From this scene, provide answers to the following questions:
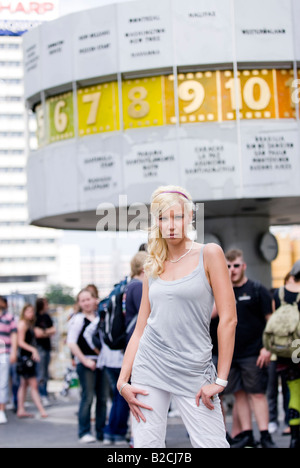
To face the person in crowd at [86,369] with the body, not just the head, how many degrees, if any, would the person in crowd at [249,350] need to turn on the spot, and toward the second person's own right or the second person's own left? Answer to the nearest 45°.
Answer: approximately 90° to the second person's own right

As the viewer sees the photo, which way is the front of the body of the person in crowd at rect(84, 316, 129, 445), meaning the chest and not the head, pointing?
away from the camera

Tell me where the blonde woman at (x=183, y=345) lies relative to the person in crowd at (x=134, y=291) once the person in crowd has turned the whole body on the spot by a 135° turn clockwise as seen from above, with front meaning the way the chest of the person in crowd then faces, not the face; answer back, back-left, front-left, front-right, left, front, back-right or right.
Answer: front

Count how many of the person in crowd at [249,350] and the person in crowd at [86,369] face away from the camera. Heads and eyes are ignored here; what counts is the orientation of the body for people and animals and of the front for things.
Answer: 0

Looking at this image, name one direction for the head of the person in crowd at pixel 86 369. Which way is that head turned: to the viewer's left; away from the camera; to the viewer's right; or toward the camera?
toward the camera

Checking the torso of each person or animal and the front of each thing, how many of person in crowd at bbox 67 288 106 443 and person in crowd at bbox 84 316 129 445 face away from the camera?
1

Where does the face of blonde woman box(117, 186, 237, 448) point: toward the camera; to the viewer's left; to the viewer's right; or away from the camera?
toward the camera

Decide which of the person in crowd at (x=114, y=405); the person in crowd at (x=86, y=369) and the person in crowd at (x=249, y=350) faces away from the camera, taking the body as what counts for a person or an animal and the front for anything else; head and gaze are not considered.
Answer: the person in crowd at (x=114, y=405)

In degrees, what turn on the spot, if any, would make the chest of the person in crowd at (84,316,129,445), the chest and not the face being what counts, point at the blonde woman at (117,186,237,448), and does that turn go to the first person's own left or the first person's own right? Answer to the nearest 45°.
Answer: approximately 180°

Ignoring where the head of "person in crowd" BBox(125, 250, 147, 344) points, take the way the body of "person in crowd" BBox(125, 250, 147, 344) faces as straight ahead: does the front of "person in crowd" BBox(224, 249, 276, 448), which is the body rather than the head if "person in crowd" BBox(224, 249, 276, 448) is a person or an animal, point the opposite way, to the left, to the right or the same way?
the opposite way

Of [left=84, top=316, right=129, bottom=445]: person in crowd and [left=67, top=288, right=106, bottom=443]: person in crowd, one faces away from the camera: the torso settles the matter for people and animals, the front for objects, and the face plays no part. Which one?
[left=84, top=316, right=129, bottom=445]: person in crowd

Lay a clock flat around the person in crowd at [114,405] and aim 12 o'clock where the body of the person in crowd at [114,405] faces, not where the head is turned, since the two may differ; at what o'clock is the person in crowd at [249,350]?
the person in crowd at [249,350] is roughly at 4 o'clock from the person in crowd at [114,405].
